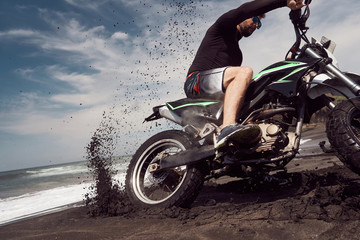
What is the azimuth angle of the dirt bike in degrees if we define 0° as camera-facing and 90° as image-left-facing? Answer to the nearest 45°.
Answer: approximately 315°
